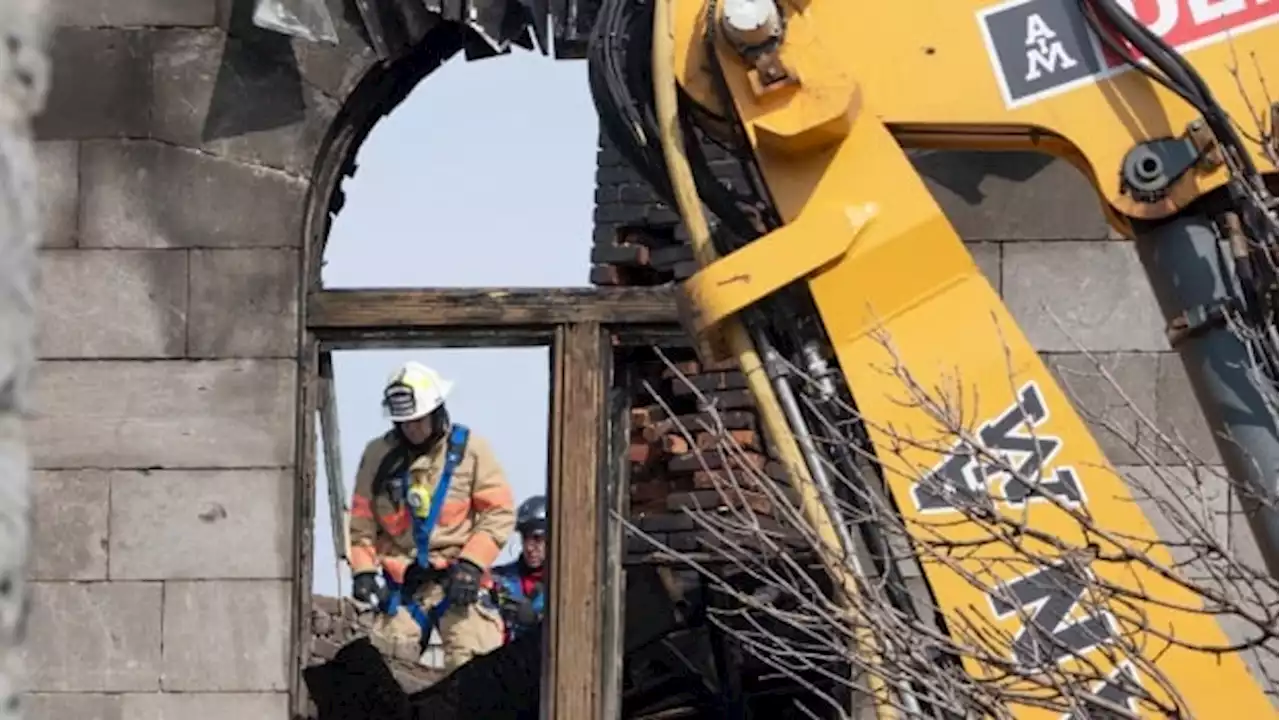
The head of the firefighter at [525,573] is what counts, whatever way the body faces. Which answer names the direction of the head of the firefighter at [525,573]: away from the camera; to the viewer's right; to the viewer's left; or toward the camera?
toward the camera

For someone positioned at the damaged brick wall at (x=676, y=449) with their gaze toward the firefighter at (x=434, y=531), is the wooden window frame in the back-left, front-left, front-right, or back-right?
front-left

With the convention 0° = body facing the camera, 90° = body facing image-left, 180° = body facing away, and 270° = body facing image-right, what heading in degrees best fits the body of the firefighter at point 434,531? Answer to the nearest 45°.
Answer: approximately 45°

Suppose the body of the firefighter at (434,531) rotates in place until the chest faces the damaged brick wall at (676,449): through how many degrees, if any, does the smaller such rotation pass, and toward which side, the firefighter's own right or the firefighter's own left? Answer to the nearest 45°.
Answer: approximately 135° to the firefighter's own left

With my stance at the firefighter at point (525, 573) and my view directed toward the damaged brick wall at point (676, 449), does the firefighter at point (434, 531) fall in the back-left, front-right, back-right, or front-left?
back-right
